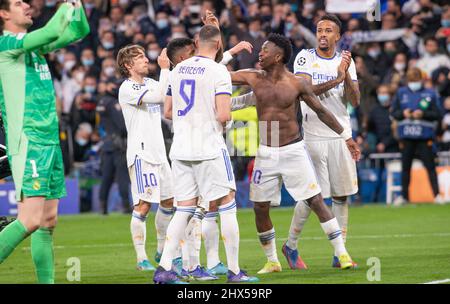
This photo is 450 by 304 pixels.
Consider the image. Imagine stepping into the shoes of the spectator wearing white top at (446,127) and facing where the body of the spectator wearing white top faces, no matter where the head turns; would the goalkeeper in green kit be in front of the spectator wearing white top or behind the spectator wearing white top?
in front

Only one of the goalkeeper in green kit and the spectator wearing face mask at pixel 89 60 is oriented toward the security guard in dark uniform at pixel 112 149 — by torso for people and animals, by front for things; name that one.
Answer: the spectator wearing face mask at pixel 89 60

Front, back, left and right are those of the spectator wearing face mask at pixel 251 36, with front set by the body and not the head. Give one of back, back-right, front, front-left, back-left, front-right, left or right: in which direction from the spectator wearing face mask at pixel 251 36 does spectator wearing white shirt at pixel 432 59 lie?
left

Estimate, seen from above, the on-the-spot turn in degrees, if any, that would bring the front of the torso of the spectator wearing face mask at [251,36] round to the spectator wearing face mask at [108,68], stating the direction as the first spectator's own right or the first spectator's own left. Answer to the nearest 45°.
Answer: approximately 90° to the first spectator's own right

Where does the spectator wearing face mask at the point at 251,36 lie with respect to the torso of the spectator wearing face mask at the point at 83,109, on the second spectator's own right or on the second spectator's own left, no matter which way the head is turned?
on the second spectator's own left
